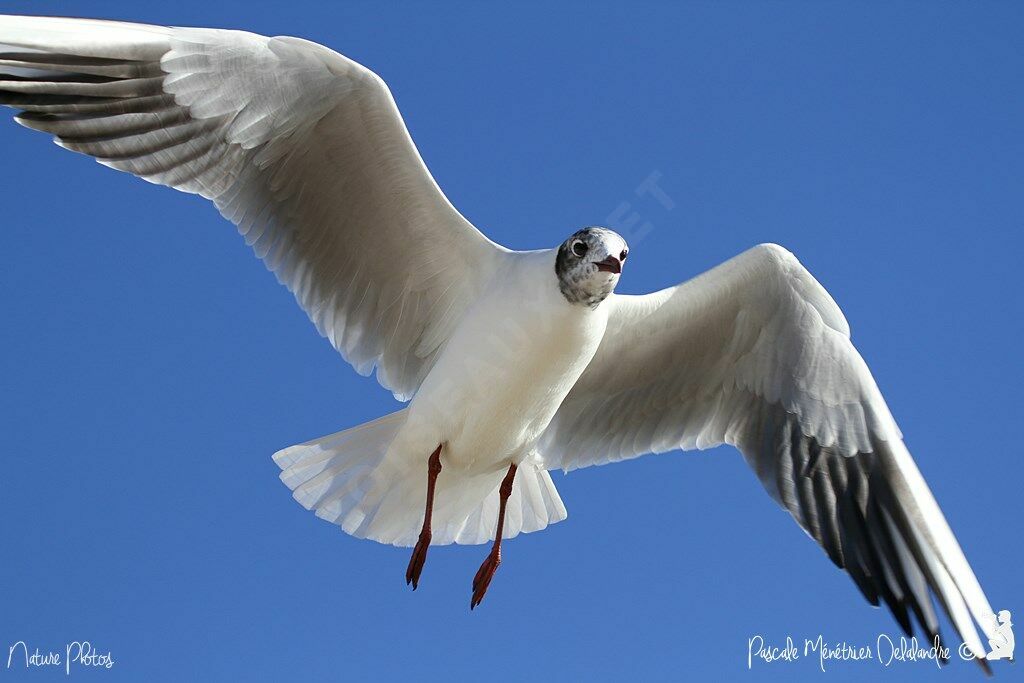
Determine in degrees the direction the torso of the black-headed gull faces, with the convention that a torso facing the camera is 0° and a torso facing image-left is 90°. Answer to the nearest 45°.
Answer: approximately 315°
